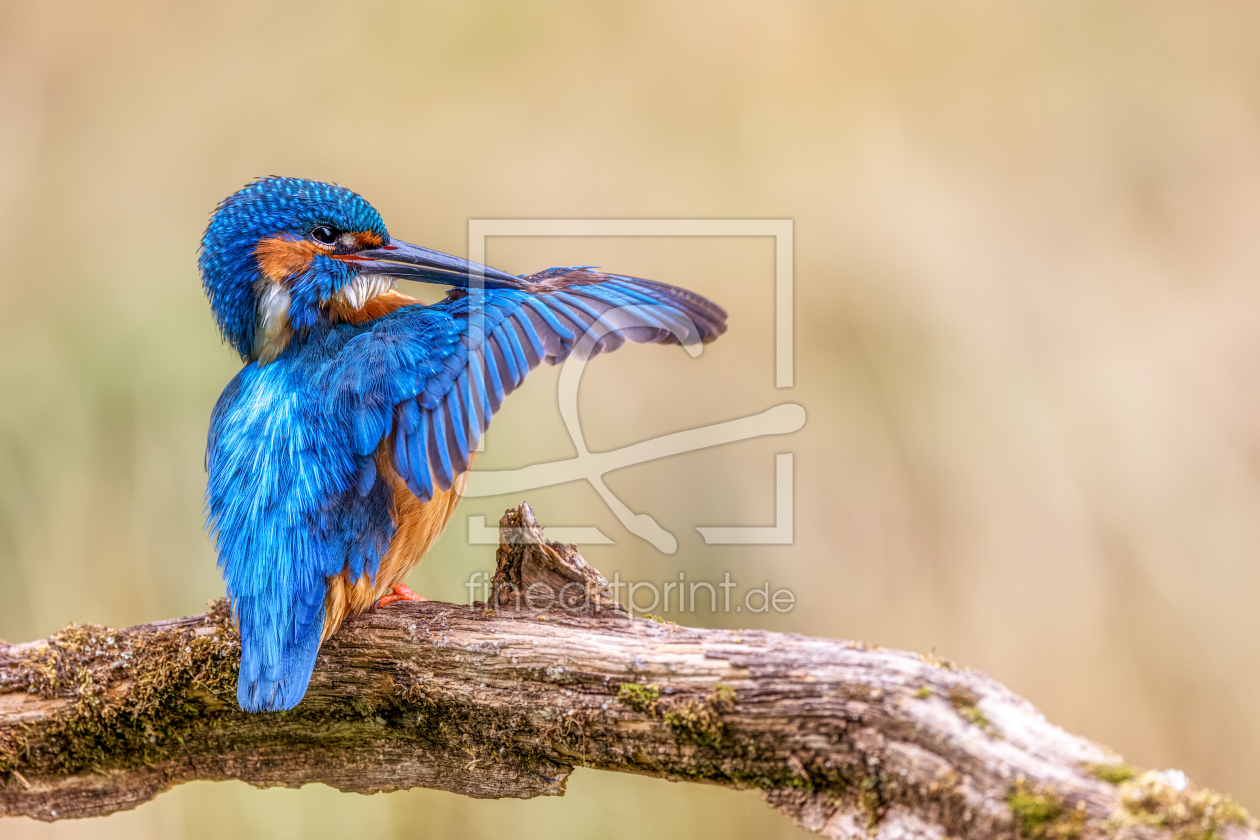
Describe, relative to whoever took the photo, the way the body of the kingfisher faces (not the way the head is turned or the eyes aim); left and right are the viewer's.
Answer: facing away from the viewer and to the right of the viewer
